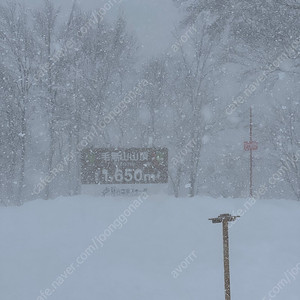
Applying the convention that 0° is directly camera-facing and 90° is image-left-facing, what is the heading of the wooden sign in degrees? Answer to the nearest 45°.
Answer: approximately 0°
